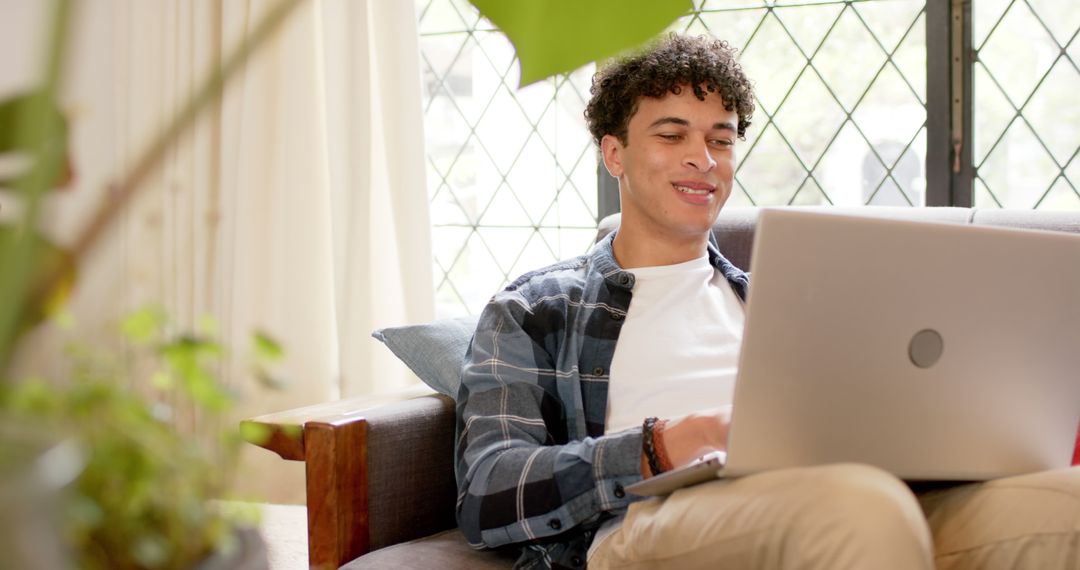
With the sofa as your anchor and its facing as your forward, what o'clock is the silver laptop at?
The silver laptop is roughly at 10 o'clock from the sofa.

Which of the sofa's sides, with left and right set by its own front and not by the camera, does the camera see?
front

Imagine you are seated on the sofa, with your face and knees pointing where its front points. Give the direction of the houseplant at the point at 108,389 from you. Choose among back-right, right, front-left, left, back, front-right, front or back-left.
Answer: front

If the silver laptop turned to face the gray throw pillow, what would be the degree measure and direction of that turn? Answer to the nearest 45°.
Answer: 0° — it already faces it

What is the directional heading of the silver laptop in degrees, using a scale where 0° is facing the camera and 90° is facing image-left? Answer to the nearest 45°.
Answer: approximately 135°

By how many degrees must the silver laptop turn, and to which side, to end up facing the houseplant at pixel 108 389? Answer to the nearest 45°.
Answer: approximately 135° to its left

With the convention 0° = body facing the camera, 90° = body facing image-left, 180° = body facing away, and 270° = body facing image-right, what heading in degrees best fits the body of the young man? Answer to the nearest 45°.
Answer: approximately 315°

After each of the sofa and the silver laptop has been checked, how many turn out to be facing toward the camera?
1

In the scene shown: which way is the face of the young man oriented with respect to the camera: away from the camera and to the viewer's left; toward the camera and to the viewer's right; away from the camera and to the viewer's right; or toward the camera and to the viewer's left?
toward the camera and to the viewer's right

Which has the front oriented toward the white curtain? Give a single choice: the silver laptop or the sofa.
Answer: the silver laptop

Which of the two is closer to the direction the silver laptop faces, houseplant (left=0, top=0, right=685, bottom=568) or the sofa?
the sofa
